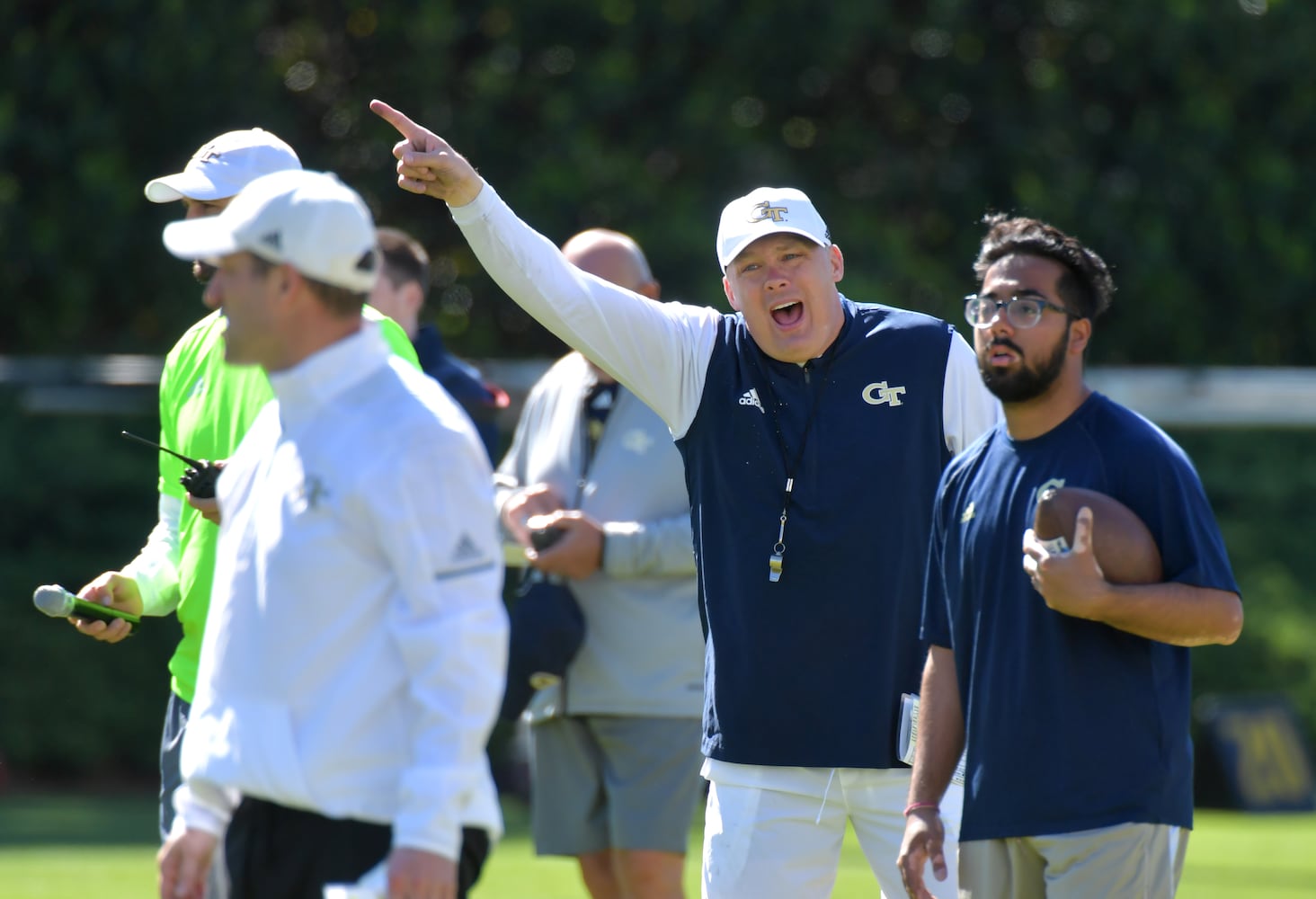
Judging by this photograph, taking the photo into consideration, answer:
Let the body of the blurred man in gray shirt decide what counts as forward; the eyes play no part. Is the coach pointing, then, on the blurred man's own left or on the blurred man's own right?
on the blurred man's own left

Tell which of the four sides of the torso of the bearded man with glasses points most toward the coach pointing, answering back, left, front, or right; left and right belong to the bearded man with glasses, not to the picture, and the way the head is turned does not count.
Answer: right

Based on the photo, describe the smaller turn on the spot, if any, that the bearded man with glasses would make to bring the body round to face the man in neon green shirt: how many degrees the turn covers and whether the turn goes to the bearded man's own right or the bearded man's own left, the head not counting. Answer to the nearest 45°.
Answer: approximately 45° to the bearded man's own right

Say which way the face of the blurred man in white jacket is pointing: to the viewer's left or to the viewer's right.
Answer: to the viewer's left

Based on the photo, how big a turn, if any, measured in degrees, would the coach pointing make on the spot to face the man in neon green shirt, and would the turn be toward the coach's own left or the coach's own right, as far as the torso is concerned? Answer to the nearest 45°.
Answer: approximately 90° to the coach's own right

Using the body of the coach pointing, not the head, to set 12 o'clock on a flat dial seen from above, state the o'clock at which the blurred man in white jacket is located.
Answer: The blurred man in white jacket is roughly at 1 o'clock from the coach pointing.

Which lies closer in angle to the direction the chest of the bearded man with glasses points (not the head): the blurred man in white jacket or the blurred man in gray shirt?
the blurred man in white jacket

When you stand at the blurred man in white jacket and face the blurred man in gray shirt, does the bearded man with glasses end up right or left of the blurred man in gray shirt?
right

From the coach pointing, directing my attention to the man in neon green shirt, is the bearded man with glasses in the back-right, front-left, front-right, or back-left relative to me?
back-left
